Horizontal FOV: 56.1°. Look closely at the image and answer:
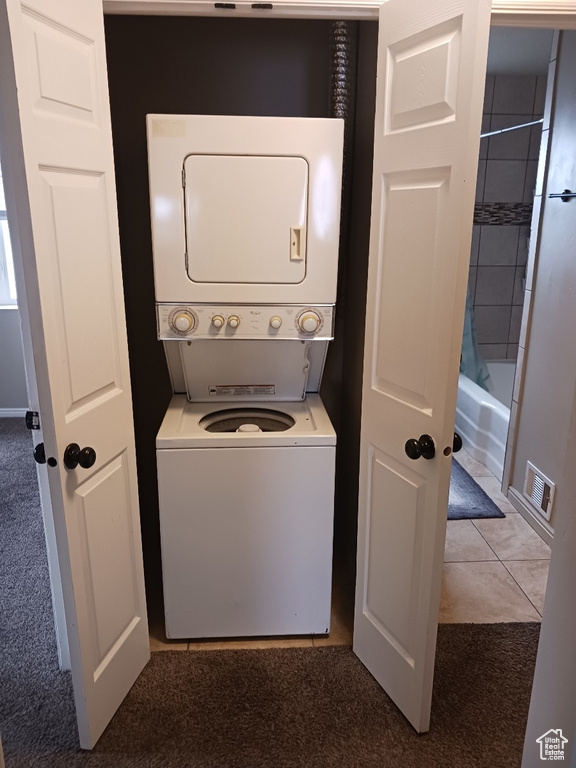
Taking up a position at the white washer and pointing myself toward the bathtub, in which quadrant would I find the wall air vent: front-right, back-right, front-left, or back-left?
front-right

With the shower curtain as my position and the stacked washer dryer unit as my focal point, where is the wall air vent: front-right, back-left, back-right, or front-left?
front-left

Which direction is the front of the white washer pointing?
toward the camera

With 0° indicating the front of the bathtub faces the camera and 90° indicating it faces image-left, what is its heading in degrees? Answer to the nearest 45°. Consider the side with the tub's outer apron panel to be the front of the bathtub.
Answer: approximately 45°

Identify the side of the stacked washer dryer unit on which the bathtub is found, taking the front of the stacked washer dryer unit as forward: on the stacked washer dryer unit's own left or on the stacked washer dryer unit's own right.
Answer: on the stacked washer dryer unit's own left

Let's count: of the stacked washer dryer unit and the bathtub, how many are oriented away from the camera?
0

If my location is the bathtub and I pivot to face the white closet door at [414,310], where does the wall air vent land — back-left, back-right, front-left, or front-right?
front-left

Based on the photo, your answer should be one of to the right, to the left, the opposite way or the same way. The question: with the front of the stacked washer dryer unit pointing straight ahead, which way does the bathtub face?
to the right
